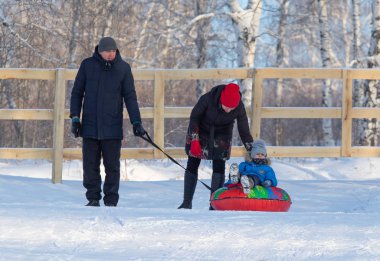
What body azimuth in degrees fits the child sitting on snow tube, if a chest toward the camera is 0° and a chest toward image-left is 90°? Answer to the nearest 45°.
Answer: approximately 45°

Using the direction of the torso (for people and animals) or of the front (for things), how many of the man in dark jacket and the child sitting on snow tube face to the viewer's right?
0

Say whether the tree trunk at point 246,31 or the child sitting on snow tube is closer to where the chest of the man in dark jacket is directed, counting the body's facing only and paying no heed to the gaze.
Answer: the child sitting on snow tube

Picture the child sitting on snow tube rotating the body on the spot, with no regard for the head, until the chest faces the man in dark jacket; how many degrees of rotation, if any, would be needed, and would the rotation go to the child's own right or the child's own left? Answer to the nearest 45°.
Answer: approximately 45° to the child's own right

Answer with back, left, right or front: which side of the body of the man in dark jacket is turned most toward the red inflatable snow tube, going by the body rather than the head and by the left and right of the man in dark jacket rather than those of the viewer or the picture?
left

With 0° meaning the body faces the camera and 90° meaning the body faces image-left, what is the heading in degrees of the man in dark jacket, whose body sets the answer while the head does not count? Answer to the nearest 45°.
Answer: approximately 0°

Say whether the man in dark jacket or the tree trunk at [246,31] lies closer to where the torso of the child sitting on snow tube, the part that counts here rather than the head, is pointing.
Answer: the man in dark jacket

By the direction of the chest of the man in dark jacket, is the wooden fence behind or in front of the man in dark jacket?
behind

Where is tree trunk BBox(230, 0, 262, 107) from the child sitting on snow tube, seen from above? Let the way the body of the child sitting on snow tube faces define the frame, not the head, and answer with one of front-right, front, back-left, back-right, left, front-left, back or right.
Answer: back-right
